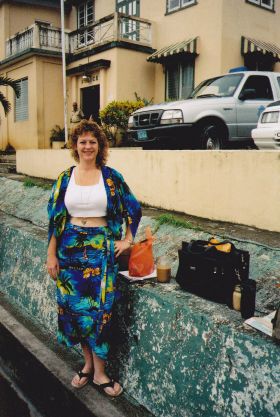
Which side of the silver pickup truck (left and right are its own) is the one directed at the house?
right

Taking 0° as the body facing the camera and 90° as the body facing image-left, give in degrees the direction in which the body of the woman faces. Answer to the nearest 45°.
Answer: approximately 0°

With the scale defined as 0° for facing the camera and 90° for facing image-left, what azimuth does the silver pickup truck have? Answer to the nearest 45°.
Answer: approximately 45°

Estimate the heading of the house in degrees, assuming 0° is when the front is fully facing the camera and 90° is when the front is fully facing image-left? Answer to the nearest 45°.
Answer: approximately 45°

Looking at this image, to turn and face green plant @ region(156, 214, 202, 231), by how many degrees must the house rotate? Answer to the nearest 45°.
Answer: approximately 45° to its left

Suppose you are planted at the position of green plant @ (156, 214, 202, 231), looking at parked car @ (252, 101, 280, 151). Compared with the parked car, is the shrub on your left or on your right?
left

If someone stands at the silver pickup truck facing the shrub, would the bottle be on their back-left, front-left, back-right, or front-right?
back-left
